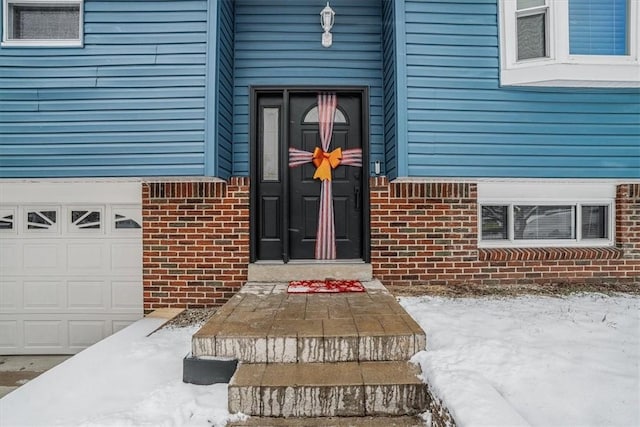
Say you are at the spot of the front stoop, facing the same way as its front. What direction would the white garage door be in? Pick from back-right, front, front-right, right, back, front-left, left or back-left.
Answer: back-right

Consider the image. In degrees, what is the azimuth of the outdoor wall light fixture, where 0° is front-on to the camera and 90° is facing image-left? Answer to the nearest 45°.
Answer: approximately 0°

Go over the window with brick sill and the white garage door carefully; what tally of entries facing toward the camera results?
2

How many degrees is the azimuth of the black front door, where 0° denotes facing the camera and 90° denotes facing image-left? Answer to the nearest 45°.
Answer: approximately 0°

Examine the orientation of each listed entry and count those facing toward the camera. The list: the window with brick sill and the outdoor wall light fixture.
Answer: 2
